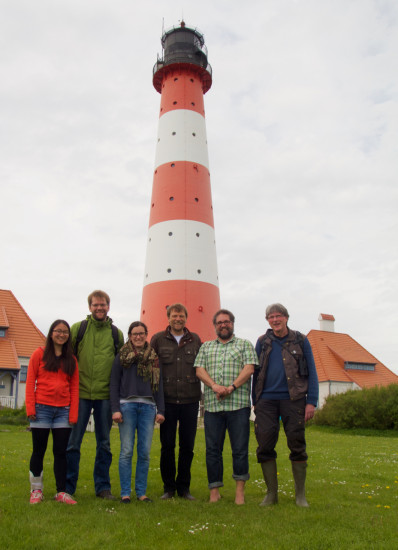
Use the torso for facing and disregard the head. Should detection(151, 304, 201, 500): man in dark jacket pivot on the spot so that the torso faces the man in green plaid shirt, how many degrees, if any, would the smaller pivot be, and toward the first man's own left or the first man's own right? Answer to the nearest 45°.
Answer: approximately 90° to the first man's own left

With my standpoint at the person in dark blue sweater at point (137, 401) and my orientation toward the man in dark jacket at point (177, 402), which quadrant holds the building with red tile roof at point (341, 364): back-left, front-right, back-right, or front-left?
front-left

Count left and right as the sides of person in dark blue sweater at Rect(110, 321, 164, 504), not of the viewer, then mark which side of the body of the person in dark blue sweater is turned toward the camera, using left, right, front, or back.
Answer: front

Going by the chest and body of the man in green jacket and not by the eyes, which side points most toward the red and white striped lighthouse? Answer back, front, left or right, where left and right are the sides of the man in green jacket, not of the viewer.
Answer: back

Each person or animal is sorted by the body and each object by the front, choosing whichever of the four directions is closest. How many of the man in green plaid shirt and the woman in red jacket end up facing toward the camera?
2

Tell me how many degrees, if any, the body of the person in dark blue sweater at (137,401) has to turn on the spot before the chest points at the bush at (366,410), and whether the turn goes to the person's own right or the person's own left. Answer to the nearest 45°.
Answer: approximately 135° to the person's own left

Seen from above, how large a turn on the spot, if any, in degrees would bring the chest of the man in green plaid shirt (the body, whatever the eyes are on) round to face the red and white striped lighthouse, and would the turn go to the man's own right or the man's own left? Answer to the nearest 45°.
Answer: approximately 180°

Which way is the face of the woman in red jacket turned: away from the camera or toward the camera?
toward the camera

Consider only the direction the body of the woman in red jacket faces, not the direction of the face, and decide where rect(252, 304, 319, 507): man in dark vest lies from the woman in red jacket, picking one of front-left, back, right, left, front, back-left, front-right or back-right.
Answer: left

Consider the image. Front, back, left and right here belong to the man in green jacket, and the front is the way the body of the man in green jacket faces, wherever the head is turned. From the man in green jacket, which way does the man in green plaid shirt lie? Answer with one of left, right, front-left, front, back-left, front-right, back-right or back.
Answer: left

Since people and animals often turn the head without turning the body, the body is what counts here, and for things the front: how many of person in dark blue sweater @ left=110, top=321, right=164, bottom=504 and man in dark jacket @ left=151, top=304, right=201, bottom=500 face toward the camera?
2

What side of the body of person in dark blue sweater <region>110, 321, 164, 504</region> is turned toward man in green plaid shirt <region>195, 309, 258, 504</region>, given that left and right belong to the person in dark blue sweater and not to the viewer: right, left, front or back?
left

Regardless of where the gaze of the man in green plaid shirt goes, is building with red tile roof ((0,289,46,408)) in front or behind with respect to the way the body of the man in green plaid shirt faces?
behind

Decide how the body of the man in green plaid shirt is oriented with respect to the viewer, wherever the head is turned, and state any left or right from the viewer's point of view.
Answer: facing the viewer

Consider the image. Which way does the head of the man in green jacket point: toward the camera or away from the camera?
toward the camera

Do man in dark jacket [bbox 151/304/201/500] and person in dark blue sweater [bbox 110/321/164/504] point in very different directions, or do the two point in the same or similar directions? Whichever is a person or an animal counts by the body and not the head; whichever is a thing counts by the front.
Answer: same or similar directions

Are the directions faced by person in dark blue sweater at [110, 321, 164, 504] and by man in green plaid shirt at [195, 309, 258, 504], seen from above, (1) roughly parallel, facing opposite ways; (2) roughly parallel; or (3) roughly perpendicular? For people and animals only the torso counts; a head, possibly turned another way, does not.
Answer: roughly parallel
